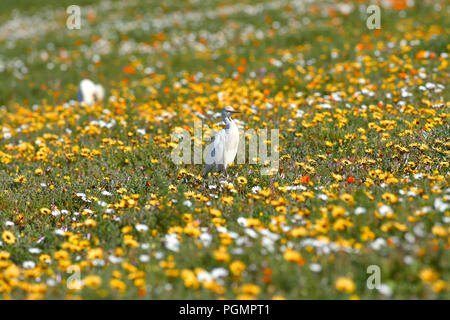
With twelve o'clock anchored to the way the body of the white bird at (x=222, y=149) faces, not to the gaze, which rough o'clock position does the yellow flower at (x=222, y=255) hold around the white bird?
The yellow flower is roughly at 3 o'clock from the white bird.

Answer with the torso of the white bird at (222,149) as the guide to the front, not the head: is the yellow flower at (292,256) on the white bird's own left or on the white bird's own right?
on the white bird's own right

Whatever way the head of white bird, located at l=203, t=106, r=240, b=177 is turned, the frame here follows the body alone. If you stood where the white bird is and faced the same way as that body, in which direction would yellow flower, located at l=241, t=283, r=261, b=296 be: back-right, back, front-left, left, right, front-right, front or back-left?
right

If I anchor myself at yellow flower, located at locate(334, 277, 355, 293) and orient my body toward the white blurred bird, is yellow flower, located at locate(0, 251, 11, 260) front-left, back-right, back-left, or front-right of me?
front-left

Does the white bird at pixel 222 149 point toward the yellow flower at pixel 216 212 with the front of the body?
no

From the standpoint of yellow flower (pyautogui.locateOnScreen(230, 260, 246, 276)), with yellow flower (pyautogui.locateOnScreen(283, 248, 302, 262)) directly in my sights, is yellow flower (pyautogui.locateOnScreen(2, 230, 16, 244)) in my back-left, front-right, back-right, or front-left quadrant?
back-left

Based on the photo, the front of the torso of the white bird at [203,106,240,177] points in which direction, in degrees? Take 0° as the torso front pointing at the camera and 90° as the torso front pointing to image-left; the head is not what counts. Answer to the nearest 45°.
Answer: approximately 270°

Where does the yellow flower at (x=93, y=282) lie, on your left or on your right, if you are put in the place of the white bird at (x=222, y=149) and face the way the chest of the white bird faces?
on your right

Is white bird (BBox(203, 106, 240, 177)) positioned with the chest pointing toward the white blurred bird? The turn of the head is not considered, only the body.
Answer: no

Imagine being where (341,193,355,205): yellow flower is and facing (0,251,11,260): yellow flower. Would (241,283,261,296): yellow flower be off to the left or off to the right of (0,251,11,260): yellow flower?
left

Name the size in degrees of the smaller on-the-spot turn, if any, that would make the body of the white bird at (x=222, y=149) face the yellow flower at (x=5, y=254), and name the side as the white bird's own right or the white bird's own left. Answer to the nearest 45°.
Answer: approximately 135° to the white bird's own right

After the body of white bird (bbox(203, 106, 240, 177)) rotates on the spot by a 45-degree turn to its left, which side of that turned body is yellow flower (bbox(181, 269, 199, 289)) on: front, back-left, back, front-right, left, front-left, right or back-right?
back-right
